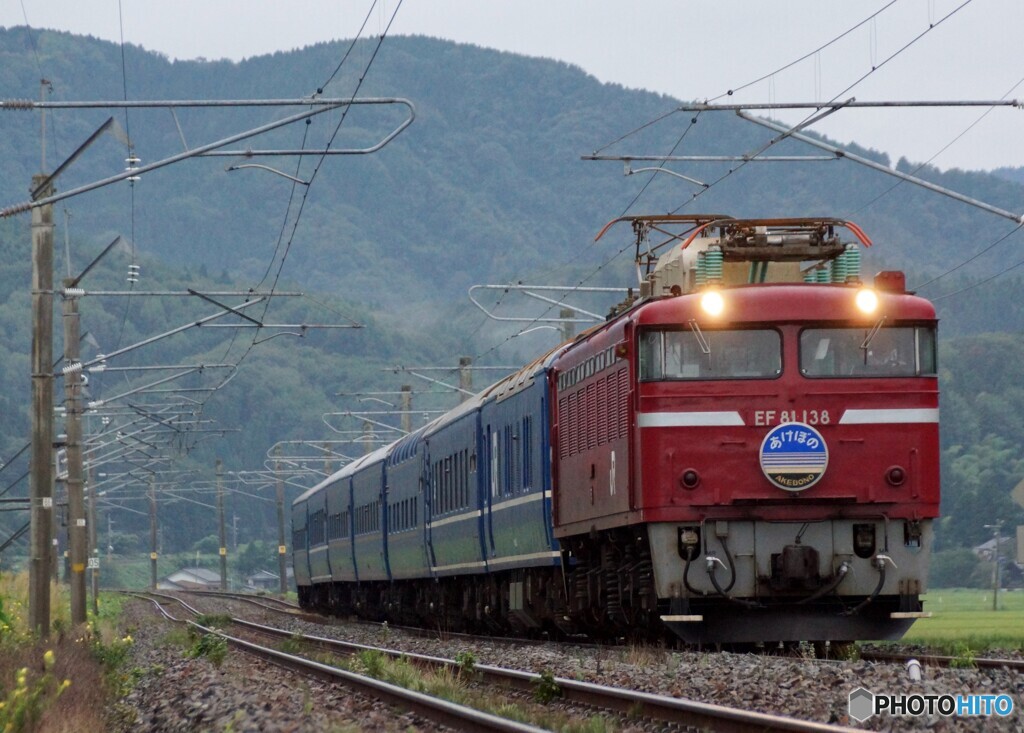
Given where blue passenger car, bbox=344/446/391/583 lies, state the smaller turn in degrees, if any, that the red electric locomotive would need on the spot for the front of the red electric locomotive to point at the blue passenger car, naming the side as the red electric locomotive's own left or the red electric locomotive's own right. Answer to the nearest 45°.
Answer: approximately 180°

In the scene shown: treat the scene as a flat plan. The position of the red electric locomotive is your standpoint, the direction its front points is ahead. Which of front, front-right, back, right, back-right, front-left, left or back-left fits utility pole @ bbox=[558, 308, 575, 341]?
back

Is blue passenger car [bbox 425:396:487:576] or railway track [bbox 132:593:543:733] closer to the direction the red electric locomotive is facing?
the railway track

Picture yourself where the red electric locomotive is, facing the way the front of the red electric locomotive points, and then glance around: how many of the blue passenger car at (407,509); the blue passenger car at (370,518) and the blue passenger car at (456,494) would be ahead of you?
0

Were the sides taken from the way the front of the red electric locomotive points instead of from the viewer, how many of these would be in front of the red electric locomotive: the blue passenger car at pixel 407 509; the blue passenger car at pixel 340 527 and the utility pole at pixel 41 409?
0

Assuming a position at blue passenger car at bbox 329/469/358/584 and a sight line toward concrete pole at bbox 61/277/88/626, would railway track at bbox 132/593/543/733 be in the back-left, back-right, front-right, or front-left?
front-left

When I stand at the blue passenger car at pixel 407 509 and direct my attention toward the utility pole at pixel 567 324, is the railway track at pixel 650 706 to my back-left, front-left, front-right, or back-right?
back-right

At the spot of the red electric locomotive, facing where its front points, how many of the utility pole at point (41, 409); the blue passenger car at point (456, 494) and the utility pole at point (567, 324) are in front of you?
0

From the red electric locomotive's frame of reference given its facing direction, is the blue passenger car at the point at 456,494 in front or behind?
behind

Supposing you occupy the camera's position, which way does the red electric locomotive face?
facing the viewer

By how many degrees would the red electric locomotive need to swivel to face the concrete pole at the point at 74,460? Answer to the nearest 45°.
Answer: approximately 135° to its right

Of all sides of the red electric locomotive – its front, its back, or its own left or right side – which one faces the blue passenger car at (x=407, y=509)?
back
